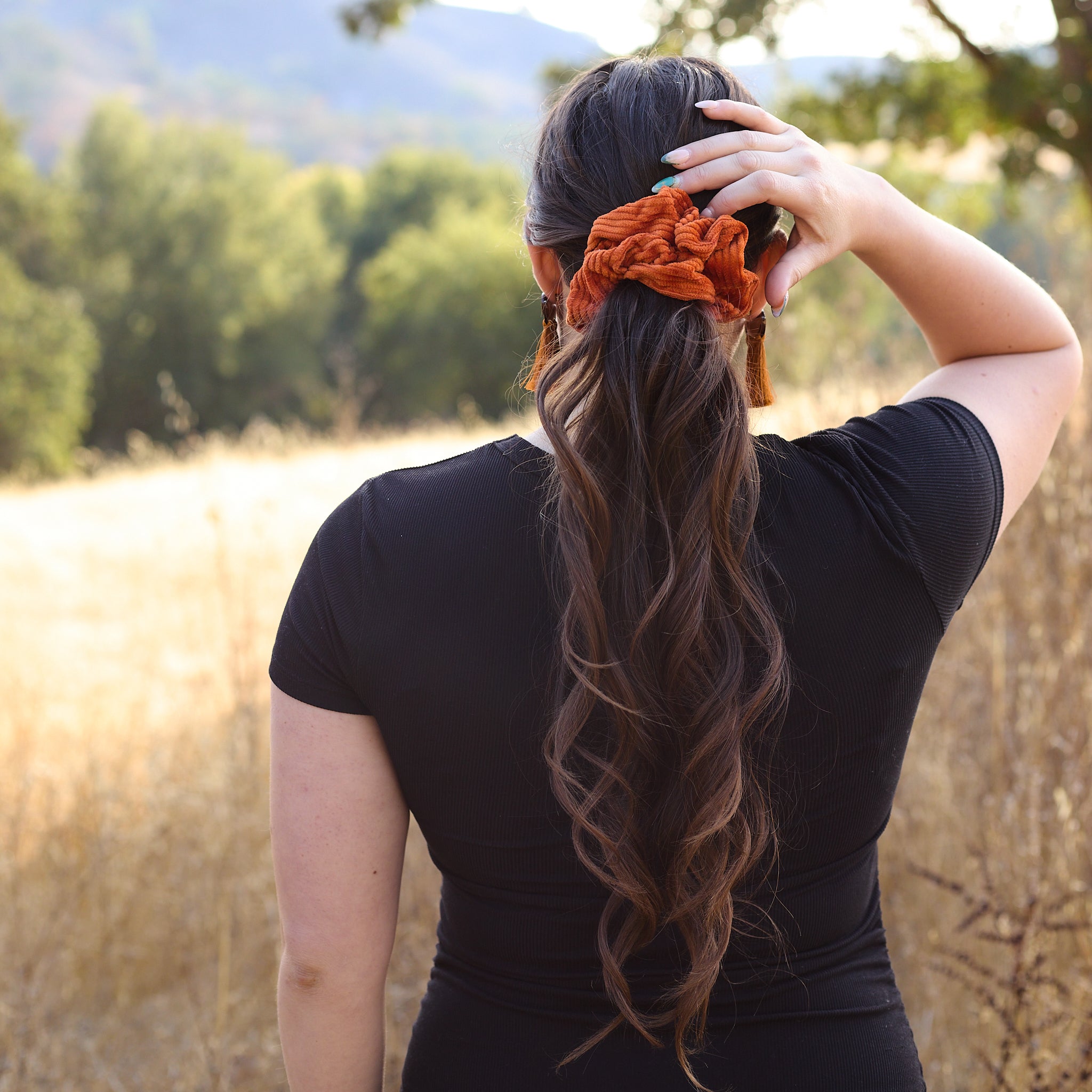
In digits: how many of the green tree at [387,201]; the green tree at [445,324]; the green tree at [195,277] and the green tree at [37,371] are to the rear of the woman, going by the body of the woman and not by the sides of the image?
0

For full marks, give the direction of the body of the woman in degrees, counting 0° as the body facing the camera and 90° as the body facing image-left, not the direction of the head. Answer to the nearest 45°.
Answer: approximately 180°

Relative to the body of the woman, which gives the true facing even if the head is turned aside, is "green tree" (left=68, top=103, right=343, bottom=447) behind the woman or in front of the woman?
in front

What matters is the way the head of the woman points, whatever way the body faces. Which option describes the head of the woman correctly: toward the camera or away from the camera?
away from the camera

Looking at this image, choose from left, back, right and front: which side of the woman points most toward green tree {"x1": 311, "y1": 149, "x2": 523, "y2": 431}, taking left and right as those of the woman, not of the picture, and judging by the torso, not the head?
front

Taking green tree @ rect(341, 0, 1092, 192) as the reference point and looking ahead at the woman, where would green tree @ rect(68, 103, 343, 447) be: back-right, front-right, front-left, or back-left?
back-right

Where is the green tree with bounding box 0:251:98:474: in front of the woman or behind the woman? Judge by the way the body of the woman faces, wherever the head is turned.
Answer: in front
